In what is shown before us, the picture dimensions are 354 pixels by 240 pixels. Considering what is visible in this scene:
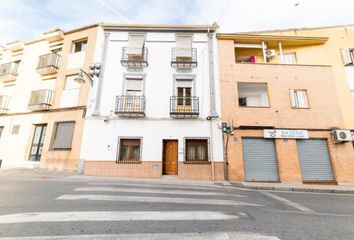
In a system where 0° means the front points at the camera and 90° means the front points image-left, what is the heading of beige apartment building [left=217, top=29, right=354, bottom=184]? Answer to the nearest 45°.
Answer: approximately 0°

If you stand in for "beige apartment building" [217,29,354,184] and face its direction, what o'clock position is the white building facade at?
The white building facade is roughly at 2 o'clock from the beige apartment building.

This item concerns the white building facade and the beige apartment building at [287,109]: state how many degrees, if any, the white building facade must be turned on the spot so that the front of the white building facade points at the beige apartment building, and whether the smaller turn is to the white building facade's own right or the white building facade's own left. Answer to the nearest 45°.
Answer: approximately 90° to the white building facade's own left

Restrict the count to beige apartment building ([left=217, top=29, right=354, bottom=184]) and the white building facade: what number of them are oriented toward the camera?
2

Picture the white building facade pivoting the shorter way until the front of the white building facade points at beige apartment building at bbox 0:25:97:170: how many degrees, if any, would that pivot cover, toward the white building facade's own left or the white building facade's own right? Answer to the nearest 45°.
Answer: approximately 90° to the white building facade's own right

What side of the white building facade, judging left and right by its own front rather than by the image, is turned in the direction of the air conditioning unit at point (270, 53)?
left

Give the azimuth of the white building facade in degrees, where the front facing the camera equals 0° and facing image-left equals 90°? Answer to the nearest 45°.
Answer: approximately 0°

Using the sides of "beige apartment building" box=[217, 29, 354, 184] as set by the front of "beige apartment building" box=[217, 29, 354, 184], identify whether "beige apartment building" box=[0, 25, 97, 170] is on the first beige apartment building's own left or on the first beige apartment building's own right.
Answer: on the first beige apartment building's own right

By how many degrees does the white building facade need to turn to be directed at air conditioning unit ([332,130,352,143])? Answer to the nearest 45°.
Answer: approximately 90° to its left
